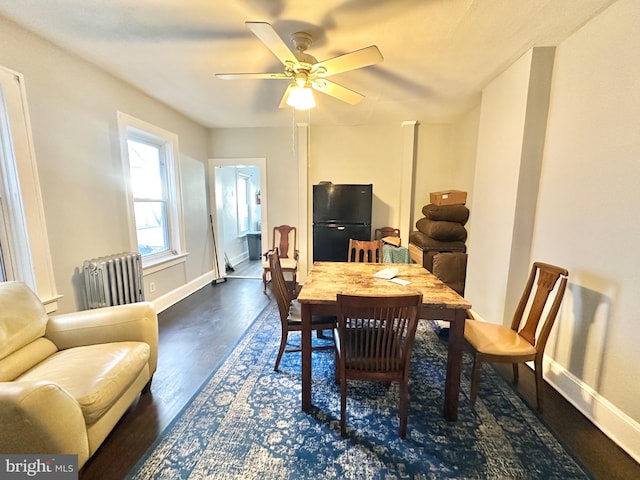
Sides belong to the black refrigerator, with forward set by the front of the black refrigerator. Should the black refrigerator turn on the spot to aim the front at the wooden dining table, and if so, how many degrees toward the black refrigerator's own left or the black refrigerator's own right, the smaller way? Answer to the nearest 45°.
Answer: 0° — it already faces it

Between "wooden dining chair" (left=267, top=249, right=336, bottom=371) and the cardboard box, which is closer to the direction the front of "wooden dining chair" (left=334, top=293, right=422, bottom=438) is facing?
the cardboard box

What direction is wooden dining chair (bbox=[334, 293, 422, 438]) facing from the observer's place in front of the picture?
facing away from the viewer

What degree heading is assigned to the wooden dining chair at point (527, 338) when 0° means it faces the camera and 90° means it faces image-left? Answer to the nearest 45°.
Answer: approximately 90°

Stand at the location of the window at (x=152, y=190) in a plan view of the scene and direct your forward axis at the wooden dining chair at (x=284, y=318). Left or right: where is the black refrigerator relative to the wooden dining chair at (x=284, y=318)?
left

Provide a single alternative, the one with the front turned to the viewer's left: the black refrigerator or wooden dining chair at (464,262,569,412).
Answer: the wooden dining chair

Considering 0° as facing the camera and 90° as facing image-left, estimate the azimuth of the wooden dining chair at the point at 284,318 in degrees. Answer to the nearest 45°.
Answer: approximately 270°

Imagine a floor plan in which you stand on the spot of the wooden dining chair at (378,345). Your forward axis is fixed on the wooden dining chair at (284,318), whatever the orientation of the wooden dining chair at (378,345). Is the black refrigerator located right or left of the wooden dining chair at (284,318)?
right

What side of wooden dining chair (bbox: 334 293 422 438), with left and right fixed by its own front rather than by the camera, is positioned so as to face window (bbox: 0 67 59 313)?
left

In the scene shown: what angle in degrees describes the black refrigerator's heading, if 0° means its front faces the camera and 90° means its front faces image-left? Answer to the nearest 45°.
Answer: approximately 0°
